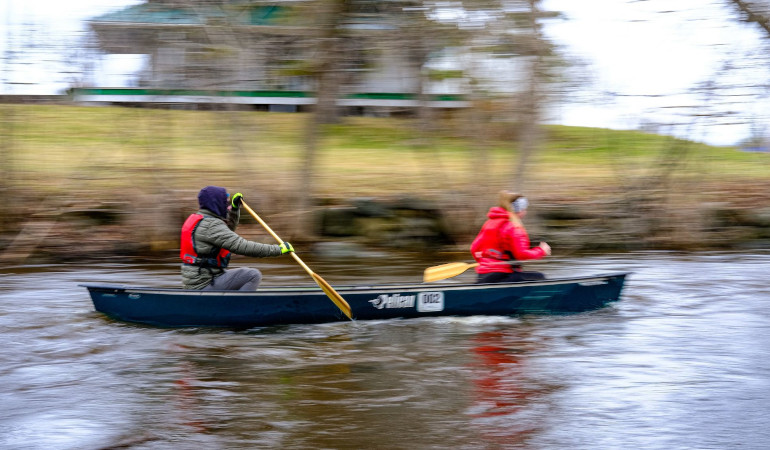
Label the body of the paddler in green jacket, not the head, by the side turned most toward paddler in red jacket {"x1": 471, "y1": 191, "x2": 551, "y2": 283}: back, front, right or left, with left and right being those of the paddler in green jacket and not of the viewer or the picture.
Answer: front

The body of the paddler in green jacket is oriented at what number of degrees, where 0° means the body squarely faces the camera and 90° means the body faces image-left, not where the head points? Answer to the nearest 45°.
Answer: approximately 270°
